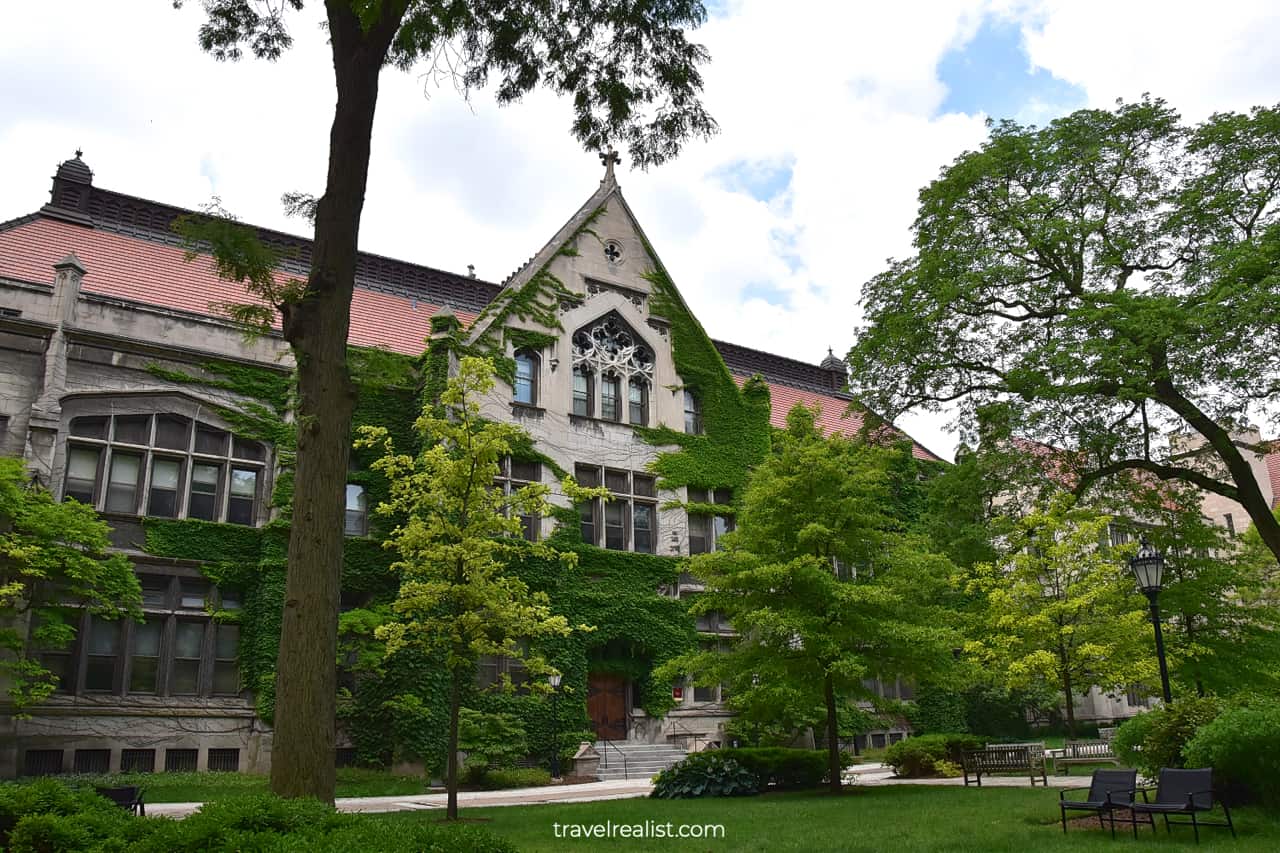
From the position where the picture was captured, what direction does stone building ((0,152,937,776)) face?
facing the viewer and to the right of the viewer

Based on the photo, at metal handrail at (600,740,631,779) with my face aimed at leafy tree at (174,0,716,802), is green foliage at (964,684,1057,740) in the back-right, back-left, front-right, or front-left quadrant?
back-left

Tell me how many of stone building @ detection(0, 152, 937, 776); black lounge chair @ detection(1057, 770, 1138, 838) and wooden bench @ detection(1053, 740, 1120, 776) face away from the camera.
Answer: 0

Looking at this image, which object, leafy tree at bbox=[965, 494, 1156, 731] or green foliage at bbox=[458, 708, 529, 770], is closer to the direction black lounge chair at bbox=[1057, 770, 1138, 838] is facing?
the green foliage

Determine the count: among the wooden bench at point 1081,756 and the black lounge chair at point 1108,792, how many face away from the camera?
0

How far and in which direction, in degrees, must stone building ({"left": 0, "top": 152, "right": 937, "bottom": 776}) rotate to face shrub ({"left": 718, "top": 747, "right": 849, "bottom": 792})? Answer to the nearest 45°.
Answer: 0° — it already faces it

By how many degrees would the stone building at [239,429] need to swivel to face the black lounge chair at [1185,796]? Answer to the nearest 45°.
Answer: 0° — it already faces it

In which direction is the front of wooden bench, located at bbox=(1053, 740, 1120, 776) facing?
toward the camera

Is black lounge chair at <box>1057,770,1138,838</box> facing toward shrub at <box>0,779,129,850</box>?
yes

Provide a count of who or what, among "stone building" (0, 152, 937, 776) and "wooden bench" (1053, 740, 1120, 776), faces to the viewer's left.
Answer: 0
